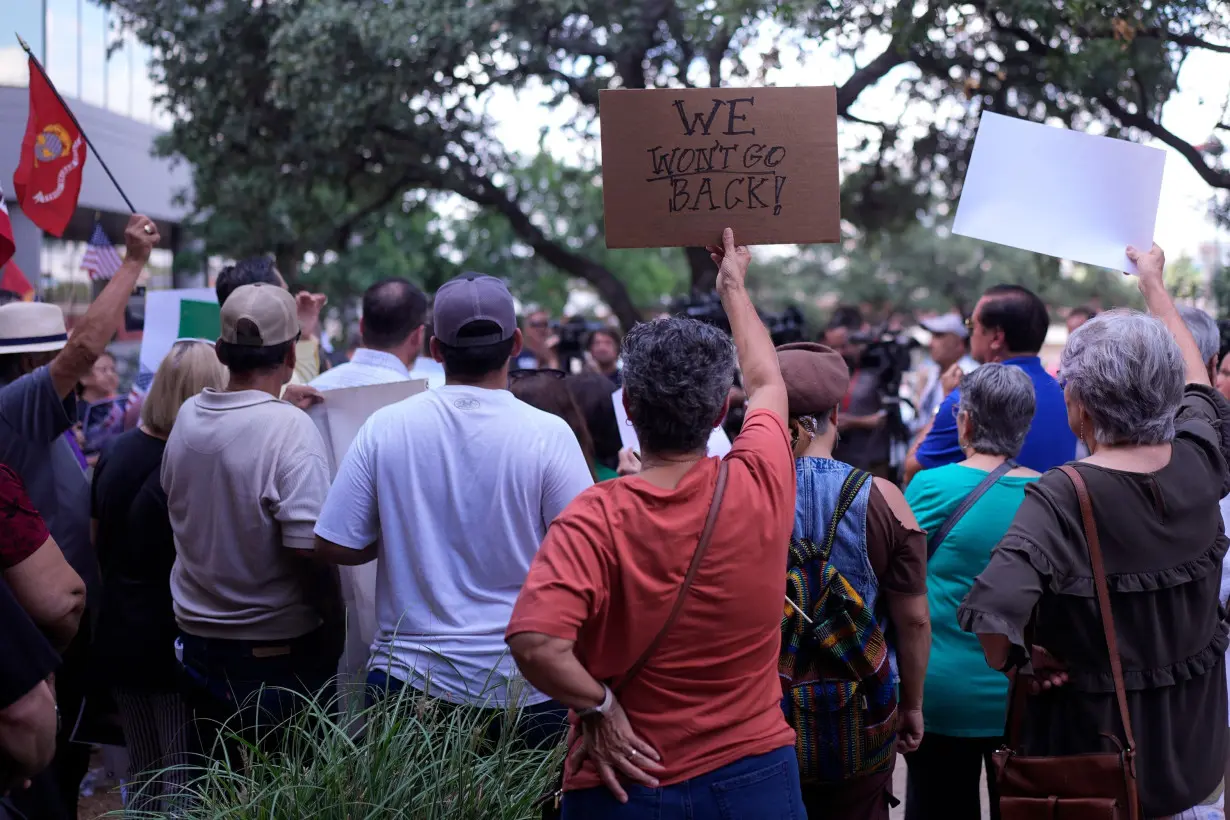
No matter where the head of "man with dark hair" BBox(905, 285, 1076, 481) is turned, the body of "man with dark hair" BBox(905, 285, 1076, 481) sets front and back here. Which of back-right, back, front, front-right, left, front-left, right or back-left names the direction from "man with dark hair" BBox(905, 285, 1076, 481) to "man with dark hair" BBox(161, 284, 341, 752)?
left

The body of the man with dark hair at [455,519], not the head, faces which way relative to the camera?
away from the camera

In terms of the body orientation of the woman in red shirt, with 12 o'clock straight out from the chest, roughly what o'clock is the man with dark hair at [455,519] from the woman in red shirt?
The man with dark hair is roughly at 11 o'clock from the woman in red shirt.

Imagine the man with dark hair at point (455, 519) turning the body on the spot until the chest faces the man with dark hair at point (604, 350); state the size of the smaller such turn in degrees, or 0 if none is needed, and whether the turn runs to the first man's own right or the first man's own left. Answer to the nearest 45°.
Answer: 0° — they already face them

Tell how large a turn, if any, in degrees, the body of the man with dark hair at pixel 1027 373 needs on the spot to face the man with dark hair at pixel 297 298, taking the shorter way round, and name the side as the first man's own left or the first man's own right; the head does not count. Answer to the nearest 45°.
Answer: approximately 45° to the first man's own left

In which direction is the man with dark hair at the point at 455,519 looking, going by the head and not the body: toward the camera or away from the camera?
away from the camera

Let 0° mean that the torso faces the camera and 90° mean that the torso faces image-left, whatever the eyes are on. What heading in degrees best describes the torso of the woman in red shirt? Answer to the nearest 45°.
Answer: approximately 180°

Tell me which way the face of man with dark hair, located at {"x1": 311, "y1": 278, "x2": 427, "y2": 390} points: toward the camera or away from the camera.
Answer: away from the camera

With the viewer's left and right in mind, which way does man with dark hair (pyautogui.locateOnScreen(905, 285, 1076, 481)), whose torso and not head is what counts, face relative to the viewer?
facing away from the viewer and to the left of the viewer

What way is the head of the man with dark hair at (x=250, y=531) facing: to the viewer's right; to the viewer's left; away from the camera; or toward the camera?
away from the camera
